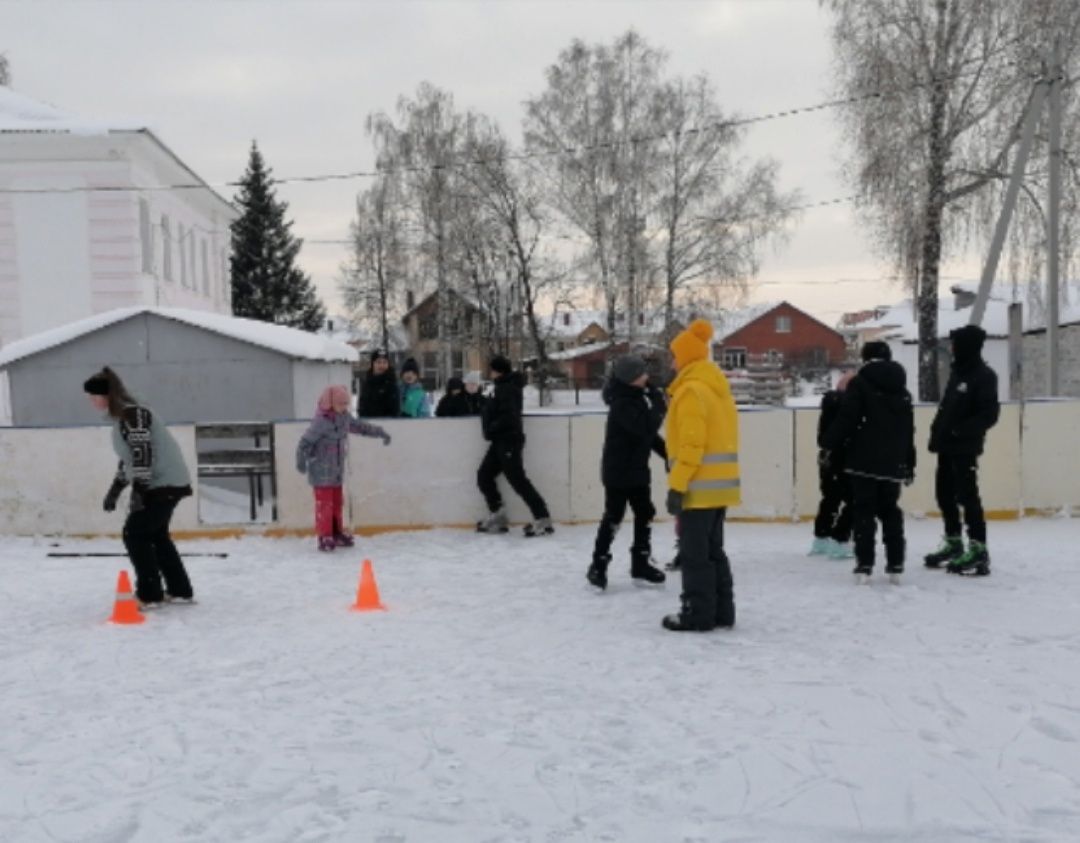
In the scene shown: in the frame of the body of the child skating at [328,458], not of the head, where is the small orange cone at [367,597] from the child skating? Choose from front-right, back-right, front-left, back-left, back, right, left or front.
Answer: front-right

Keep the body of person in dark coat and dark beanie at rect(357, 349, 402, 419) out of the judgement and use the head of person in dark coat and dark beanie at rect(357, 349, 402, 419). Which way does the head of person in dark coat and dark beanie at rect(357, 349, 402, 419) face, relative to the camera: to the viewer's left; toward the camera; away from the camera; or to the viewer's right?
toward the camera

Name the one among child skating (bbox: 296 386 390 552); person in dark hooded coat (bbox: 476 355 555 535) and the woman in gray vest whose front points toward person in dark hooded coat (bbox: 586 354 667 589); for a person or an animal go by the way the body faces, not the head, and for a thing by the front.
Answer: the child skating

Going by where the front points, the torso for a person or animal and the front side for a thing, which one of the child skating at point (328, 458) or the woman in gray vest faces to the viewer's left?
the woman in gray vest

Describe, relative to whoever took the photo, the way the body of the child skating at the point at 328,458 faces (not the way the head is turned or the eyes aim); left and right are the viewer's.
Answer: facing the viewer and to the right of the viewer

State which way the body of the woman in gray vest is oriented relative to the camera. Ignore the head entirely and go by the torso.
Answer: to the viewer's left

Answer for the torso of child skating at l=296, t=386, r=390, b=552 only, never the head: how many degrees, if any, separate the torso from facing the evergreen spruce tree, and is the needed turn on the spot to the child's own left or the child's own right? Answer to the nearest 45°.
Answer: approximately 135° to the child's own left

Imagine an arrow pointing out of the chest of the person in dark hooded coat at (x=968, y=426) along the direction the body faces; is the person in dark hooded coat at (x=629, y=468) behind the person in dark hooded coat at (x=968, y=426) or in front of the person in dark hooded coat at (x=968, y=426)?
in front

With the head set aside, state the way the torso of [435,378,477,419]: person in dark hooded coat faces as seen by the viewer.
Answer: toward the camera

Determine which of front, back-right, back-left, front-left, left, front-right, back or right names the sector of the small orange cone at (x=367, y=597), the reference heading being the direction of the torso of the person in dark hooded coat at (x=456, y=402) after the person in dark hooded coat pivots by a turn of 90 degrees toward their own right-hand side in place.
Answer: left
